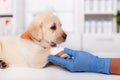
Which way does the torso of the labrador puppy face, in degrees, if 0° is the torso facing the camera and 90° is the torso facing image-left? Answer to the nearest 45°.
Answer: approximately 270°
